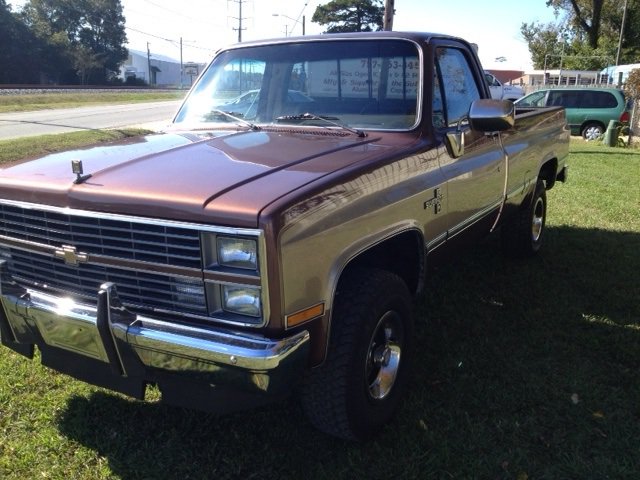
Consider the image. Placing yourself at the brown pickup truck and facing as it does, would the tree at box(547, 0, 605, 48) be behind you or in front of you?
behind

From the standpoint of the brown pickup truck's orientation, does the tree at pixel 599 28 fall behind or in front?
behind

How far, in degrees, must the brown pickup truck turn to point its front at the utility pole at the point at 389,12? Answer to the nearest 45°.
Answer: approximately 135° to its right

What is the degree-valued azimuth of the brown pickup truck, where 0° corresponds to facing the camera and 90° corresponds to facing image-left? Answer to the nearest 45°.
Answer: approximately 45°

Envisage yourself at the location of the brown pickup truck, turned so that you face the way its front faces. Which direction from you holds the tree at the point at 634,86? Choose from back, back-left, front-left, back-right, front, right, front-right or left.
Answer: back

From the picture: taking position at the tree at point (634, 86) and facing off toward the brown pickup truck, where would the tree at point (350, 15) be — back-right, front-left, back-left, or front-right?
back-right

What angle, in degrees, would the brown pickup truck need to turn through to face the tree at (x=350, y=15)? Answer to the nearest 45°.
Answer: approximately 135° to its right
